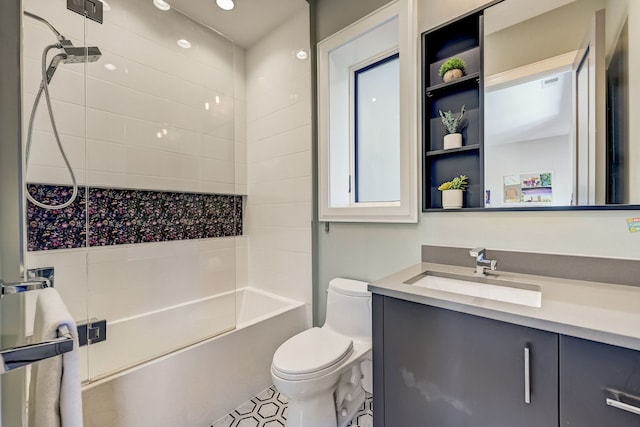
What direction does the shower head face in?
to the viewer's right

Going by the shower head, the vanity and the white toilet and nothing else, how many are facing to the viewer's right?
1

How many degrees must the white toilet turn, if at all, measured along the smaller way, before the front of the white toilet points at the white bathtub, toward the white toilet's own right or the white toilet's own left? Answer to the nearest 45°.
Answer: approximately 45° to the white toilet's own right

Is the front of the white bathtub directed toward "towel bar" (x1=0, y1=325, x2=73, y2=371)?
no

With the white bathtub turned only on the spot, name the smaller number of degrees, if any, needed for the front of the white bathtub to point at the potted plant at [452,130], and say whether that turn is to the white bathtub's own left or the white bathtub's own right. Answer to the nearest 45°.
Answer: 0° — it already faces it

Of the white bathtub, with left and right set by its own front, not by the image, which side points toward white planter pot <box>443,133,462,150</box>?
front

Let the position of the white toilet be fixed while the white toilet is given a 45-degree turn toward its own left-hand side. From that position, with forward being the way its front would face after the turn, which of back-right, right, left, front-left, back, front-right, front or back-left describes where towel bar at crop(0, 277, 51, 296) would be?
front-right

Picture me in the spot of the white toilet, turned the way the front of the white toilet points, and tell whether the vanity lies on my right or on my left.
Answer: on my left

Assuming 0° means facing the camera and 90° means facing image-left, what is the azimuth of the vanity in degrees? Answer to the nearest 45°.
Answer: approximately 45°

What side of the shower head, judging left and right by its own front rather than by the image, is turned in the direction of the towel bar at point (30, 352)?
right

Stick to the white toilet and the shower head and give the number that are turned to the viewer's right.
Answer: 1

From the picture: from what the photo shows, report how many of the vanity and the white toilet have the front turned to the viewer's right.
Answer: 0

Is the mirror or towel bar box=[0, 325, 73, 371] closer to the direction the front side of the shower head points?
the mirror

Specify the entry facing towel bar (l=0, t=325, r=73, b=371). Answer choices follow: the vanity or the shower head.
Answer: the vanity
